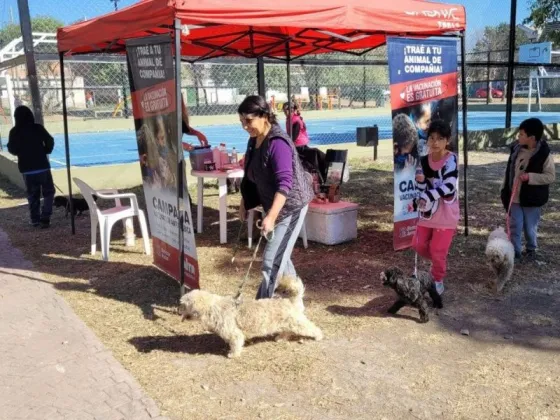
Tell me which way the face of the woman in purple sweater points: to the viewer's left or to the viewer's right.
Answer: to the viewer's left

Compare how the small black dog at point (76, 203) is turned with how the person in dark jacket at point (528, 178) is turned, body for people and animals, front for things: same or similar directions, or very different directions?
same or similar directions

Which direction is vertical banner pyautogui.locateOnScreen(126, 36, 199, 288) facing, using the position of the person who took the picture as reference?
facing the viewer and to the left of the viewer

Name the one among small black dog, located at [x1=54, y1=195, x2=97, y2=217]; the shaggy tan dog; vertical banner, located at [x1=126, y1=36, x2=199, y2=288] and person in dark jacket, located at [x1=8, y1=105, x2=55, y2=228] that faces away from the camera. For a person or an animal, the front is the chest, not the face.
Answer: the person in dark jacket

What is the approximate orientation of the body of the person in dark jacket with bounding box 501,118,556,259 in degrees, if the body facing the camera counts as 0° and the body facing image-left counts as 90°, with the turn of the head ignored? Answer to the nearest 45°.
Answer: approximately 45°

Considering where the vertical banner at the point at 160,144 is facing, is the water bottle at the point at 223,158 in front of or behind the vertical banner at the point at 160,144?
behind

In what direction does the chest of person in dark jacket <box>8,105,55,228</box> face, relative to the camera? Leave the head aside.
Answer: away from the camera

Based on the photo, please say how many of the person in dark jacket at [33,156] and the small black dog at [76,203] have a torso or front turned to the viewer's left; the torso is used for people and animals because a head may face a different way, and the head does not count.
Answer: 1

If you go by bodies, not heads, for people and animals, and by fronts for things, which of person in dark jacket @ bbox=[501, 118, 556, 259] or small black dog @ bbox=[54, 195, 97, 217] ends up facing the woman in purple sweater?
the person in dark jacket

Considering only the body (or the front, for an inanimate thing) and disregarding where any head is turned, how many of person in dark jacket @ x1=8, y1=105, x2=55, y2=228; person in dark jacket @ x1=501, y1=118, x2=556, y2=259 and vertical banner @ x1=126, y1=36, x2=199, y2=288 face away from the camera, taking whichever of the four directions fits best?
1

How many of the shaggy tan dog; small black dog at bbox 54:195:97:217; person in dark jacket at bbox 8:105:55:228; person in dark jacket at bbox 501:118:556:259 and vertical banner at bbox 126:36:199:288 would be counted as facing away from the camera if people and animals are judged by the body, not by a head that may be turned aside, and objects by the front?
1

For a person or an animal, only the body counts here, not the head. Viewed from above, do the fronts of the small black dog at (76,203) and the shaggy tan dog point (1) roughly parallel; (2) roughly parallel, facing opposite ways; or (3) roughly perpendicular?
roughly parallel

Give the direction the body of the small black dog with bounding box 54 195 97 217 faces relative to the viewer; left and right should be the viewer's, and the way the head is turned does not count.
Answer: facing to the left of the viewer

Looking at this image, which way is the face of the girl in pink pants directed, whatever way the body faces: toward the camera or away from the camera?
toward the camera

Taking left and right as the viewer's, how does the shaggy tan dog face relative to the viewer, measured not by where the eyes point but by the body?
facing to the left of the viewer
